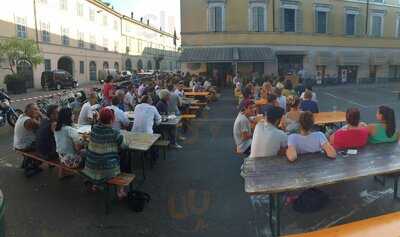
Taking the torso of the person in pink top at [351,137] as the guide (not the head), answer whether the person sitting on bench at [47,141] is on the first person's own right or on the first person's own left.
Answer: on the first person's own left

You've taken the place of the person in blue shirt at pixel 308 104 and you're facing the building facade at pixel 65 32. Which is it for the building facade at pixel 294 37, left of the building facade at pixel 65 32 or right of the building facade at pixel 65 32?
right

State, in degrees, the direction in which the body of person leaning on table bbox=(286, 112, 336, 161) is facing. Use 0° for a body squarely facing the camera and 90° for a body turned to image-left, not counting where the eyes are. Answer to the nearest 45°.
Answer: approximately 180°

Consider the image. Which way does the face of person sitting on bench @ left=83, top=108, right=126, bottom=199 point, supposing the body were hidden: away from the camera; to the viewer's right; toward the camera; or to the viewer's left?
away from the camera

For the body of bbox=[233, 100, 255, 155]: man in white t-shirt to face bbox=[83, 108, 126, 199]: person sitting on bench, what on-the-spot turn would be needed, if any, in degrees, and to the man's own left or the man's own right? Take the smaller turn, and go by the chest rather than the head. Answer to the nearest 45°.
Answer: approximately 135° to the man's own right

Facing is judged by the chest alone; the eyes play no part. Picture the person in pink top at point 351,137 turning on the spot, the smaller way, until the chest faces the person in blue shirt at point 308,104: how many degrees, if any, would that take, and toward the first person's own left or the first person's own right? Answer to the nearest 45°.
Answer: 0° — they already face them

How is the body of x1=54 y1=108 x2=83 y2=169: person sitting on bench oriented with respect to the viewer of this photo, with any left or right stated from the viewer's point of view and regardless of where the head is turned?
facing away from the viewer and to the right of the viewer

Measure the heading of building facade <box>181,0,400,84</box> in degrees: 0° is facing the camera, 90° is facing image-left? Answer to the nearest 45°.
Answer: approximately 0°

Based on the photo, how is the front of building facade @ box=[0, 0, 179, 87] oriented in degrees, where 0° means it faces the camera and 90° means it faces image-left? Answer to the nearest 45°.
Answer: approximately 315°

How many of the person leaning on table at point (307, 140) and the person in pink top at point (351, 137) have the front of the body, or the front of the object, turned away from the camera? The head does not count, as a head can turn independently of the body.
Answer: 2

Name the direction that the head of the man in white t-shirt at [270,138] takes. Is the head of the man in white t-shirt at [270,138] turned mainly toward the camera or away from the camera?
away from the camera

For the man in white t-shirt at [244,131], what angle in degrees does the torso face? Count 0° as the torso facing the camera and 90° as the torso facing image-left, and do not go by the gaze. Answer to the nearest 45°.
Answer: approximately 270°

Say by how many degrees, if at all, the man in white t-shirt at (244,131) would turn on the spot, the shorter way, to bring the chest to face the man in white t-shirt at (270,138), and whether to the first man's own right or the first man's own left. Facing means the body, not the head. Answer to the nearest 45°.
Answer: approximately 90° to the first man's own right
